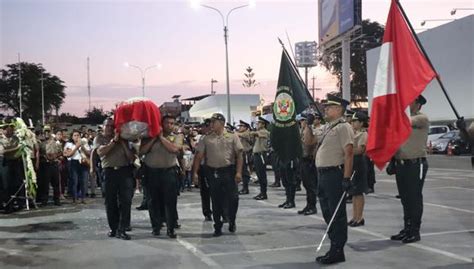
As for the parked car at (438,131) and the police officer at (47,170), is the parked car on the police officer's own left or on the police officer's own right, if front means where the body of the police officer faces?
on the police officer's own left

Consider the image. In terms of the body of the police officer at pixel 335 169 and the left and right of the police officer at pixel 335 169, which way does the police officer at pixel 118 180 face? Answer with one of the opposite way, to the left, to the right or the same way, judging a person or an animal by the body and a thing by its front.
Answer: to the left

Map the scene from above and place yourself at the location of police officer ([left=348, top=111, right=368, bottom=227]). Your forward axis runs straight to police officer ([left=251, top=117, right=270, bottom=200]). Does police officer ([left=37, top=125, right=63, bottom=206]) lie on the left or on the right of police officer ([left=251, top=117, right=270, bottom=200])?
left

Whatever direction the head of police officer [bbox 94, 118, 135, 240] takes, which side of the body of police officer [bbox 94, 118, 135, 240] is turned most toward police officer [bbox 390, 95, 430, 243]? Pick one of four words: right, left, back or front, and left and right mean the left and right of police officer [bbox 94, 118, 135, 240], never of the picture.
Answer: left

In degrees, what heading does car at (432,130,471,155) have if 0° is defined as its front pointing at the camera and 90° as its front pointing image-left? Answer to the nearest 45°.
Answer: approximately 45°

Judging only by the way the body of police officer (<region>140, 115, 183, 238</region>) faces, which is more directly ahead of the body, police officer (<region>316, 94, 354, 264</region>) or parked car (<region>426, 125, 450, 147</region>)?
the police officer

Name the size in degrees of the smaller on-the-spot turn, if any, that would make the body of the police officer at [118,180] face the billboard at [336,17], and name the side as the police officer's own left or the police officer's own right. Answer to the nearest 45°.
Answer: approximately 135° to the police officer's own left

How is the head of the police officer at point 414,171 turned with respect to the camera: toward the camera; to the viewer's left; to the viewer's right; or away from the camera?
to the viewer's left
